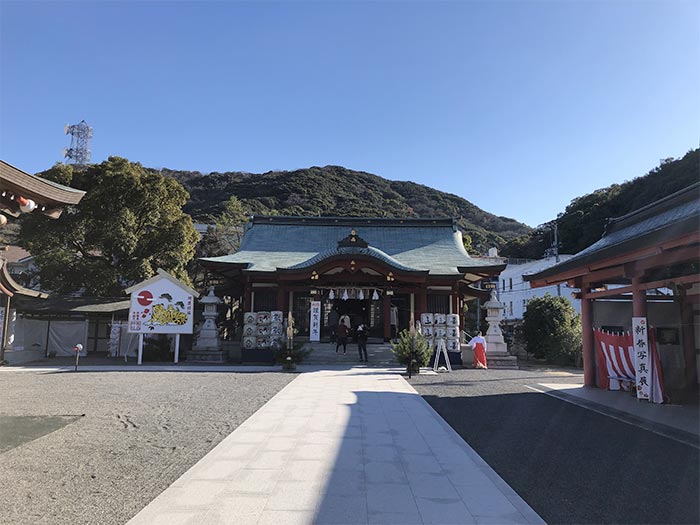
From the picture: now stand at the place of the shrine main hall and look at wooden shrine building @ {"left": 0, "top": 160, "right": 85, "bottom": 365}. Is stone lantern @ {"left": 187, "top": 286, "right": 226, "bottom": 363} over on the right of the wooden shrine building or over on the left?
right

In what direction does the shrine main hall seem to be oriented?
toward the camera

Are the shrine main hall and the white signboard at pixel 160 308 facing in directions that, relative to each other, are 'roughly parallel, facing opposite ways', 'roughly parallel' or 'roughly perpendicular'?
roughly parallel

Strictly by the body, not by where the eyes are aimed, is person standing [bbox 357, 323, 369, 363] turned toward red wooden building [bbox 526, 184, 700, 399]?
no

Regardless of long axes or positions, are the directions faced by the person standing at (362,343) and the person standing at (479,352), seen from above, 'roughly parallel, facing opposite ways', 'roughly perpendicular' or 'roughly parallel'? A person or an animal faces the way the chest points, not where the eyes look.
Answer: roughly parallel

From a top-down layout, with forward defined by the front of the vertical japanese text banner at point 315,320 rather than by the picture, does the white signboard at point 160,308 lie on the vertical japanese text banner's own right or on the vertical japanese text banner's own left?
on the vertical japanese text banner's own right

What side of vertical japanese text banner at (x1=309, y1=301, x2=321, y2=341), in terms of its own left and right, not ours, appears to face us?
front

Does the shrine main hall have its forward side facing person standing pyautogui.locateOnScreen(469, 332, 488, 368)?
no

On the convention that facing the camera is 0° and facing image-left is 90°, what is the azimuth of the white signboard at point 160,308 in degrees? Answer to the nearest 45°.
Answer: approximately 0°

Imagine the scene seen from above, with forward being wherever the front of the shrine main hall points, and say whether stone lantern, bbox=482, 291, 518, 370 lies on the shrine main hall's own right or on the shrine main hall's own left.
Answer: on the shrine main hall's own left

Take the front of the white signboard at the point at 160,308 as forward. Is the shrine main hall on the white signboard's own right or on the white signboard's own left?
on the white signboard's own left

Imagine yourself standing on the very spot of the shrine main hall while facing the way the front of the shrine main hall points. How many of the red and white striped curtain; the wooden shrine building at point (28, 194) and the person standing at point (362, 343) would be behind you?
0
